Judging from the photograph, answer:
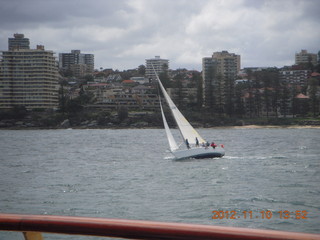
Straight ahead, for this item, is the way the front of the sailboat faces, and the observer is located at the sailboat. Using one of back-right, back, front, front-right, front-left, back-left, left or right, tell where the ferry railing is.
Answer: front-left

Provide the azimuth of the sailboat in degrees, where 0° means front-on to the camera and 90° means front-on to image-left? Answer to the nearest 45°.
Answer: approximately 45°
